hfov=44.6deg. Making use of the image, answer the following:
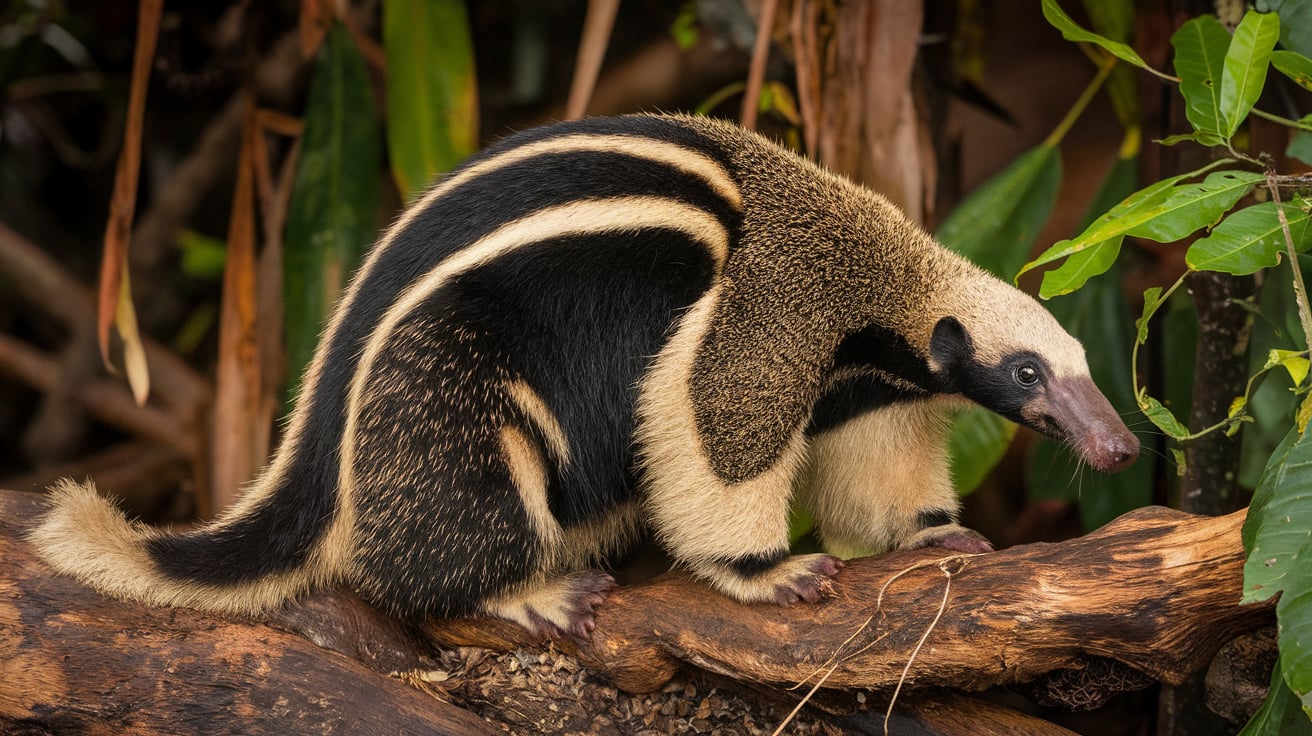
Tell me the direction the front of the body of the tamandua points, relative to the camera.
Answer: to the viewer's right

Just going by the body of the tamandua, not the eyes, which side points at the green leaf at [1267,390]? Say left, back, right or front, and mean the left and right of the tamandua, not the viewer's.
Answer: front

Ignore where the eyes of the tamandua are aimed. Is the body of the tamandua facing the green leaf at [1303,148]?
yes

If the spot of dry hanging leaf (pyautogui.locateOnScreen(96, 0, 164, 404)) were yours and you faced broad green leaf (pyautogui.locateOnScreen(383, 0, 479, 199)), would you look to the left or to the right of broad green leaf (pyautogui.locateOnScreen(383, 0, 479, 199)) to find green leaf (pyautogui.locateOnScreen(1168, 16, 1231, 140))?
right

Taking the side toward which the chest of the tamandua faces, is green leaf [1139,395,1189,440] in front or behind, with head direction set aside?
in front

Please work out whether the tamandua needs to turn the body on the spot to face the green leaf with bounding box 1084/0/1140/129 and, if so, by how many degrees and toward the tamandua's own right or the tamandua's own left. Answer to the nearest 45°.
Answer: approximately 45° to the tamandua's own left

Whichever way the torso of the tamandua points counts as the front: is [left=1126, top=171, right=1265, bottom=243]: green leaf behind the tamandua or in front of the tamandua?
in front
